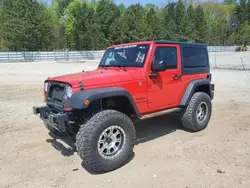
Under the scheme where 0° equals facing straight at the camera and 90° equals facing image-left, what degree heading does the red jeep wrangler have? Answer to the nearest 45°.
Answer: approximately 45°

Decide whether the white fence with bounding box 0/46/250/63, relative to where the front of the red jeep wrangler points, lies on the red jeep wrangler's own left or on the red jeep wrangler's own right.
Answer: on the red jeep wrangler's own right

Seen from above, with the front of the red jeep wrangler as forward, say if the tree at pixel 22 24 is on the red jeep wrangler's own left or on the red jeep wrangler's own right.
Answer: on the red jeep wrangler's own right
